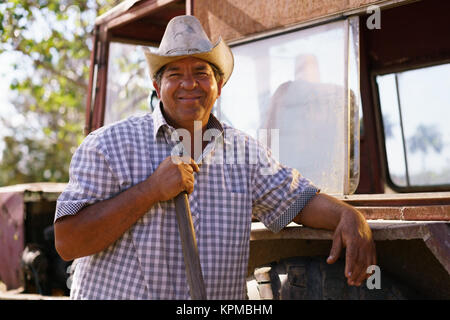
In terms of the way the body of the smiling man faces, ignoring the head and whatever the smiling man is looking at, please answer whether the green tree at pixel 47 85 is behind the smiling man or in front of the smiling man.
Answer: behind

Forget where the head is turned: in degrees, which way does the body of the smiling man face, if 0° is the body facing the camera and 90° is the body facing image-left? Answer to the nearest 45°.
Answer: approximately 0°
